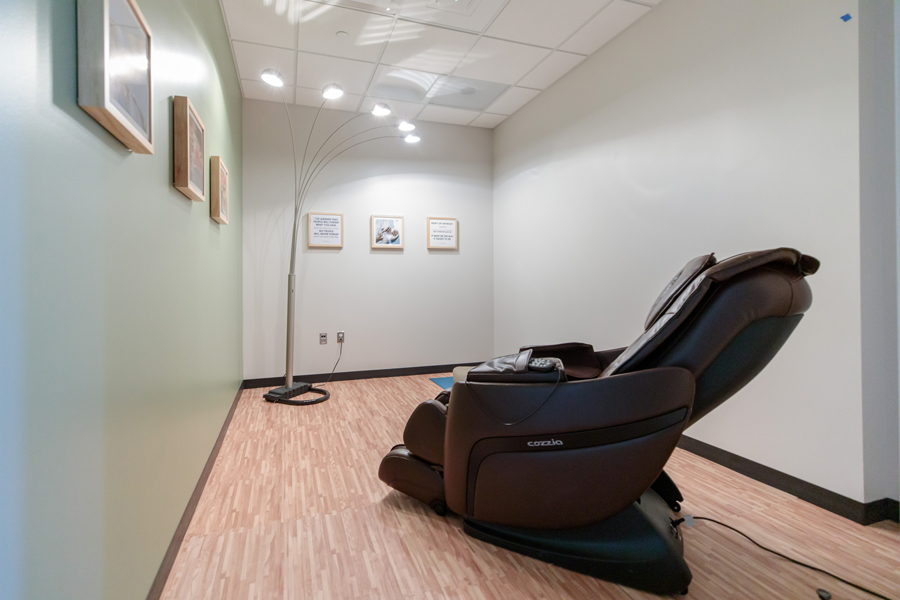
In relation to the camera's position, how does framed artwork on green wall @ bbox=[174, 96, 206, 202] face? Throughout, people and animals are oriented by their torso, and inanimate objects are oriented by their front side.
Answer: facing to the right of the viewer

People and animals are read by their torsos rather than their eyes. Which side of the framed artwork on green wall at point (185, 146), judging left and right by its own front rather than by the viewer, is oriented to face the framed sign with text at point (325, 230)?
left

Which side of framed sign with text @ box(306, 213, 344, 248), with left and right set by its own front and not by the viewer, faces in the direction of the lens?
front

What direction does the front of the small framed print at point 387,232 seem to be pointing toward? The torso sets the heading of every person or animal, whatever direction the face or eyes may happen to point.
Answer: toward the camera

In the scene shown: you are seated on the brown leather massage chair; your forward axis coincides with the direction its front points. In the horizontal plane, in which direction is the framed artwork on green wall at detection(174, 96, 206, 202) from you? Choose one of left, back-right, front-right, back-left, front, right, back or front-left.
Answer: front

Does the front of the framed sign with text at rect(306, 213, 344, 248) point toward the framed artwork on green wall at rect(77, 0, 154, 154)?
yes

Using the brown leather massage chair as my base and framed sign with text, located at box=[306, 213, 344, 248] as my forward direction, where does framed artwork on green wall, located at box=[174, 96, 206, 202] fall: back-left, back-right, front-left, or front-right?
front-left

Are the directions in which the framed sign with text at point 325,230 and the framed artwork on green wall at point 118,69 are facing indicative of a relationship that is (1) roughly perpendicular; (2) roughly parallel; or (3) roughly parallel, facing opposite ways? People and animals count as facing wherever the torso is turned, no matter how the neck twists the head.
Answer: roughly perpendicular

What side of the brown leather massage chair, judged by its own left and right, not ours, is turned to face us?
left

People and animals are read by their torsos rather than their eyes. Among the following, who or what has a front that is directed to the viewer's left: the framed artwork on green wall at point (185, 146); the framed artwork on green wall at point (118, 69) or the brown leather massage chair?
the brown leather massage chair

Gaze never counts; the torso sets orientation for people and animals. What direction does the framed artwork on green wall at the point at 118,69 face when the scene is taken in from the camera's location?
facing to the right of the viewer

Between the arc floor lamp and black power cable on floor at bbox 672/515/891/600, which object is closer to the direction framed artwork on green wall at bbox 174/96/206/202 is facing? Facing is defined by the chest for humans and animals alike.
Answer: the black power cable on floor

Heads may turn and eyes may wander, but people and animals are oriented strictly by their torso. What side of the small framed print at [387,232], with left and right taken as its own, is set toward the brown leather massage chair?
front

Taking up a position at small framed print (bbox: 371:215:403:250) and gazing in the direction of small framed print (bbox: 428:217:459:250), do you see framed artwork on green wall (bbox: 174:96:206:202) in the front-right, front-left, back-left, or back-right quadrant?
back-right

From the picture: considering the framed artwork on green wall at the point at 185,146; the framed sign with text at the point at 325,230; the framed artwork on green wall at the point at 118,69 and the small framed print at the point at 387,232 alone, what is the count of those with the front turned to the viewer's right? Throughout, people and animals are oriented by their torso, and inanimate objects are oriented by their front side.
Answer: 2
